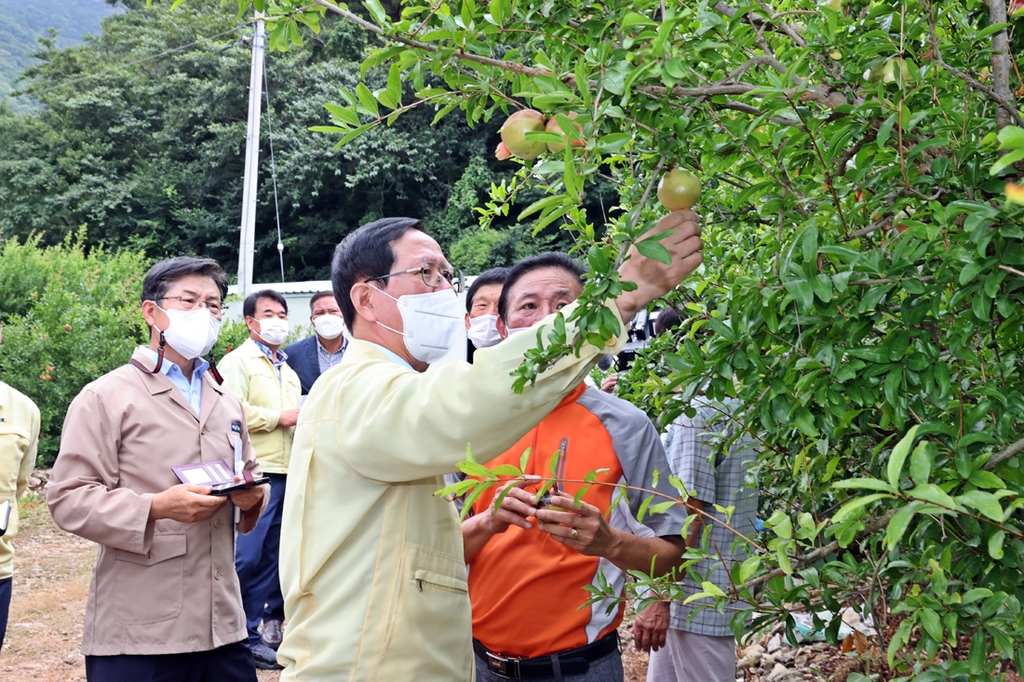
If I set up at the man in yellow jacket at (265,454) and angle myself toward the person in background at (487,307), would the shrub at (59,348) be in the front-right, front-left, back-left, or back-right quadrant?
back-left

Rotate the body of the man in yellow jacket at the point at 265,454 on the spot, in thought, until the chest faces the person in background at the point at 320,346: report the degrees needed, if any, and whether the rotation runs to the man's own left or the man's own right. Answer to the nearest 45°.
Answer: approximately 90° to the man's own left

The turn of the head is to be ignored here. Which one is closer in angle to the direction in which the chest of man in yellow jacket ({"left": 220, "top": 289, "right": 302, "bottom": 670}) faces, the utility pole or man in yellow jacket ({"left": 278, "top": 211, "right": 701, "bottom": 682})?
the man in yellow jacket

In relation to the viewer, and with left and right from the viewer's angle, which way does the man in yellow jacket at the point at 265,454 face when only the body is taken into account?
facing the viewer and to the right of the viewer

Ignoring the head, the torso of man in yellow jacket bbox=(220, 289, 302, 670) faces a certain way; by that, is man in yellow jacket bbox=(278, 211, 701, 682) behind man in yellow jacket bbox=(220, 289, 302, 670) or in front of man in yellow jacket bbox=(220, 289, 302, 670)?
in front

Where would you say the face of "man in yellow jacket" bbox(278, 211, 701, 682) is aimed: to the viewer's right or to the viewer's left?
to the viewer's right

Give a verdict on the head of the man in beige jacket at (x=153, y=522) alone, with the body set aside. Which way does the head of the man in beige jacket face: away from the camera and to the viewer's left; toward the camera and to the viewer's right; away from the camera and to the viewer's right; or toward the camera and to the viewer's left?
toward the camera and to the viewer's right

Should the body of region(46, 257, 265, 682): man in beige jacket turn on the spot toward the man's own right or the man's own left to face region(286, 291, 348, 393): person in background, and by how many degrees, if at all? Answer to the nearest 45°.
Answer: approximately 135° to the man's own left

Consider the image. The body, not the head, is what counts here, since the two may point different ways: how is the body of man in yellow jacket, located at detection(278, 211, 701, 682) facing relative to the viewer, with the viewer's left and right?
facing to the right of the viewer

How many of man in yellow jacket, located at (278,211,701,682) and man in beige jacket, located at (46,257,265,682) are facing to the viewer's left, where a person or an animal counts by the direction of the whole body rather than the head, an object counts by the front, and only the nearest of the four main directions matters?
0
